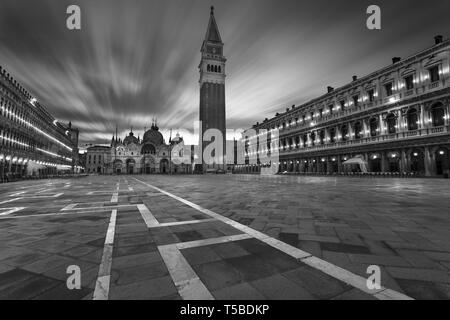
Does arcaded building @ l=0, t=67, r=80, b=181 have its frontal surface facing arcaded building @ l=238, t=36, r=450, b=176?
yes

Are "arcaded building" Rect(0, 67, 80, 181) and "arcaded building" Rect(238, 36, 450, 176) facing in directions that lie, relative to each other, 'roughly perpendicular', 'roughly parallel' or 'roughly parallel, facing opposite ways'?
roughly parallel, facing opposite ways

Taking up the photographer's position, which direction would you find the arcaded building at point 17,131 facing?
facing the viewer and to the right of the viewer

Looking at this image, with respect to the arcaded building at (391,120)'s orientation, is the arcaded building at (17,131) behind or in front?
in front

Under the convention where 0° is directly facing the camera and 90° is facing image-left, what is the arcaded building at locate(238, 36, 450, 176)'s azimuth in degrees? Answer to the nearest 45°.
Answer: approximately 45°

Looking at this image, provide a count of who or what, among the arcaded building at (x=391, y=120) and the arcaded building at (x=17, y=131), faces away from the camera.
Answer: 0
